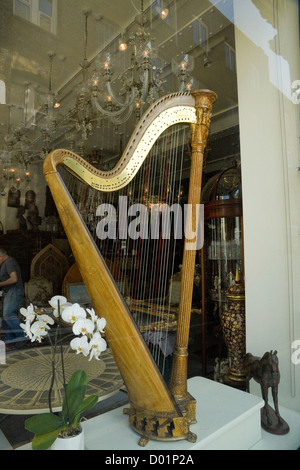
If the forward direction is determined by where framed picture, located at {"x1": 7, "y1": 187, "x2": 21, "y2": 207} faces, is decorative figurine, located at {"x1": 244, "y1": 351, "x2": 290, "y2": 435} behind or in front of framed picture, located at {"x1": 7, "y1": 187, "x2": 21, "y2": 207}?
in front

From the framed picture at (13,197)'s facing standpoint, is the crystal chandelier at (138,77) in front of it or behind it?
in front

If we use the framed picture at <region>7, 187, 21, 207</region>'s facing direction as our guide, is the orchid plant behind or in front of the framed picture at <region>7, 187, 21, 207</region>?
in front

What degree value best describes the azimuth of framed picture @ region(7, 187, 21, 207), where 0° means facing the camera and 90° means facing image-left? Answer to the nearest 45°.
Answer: approximately 0°

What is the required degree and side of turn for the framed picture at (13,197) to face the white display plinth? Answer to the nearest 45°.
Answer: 0° — it already faces it
